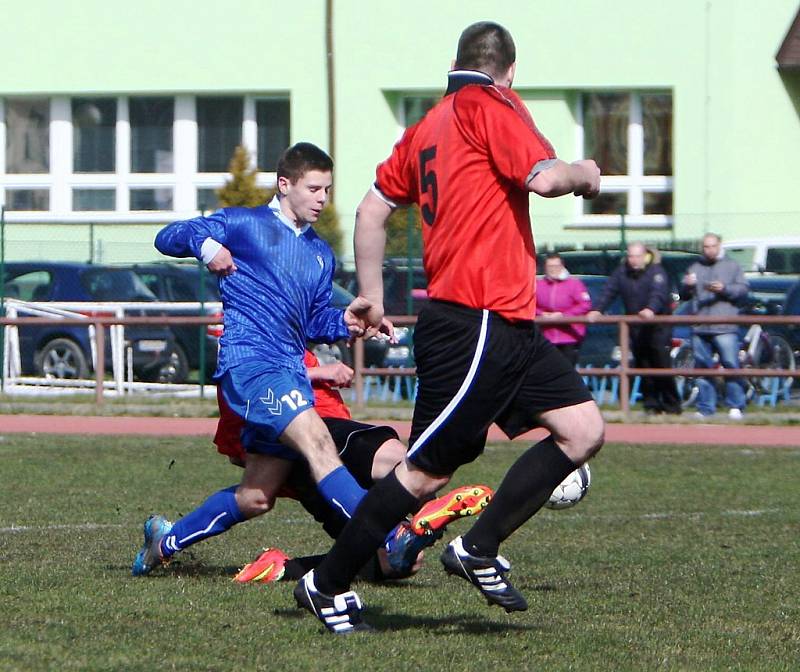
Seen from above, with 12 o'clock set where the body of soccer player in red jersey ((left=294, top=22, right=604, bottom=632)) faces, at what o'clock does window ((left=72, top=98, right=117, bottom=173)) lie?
The window is roughly at 10 o'clock from the soccer player in red jersey.

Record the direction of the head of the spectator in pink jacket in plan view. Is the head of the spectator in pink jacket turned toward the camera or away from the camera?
toward the camera

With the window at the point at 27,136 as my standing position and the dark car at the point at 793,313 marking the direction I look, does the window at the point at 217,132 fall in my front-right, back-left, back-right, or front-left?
front-left

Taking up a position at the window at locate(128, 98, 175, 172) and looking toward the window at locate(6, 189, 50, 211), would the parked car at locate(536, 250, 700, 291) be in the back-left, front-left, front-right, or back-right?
back-left

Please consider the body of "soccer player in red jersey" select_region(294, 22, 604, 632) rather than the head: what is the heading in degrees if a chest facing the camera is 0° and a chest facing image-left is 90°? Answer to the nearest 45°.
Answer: approximately 225°

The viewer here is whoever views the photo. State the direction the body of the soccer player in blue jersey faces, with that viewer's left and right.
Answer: facing the viewer and to the right of the viewer

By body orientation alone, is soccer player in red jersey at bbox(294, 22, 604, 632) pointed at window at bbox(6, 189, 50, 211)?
no

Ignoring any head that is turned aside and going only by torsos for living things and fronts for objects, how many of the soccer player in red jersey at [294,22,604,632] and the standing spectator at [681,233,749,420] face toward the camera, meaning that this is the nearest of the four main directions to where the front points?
1

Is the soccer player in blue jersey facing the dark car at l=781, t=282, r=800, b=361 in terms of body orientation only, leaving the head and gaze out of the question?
no

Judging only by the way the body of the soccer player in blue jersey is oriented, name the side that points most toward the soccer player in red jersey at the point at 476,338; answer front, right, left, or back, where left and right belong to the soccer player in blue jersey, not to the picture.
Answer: front

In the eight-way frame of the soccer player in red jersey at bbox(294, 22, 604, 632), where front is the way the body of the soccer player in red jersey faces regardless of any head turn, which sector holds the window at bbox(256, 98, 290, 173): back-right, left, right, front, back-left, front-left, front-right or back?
front-left

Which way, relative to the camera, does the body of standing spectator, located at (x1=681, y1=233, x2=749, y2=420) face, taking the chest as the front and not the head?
toward the camera

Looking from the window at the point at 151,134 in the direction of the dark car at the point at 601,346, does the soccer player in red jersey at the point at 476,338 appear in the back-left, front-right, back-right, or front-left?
front-right

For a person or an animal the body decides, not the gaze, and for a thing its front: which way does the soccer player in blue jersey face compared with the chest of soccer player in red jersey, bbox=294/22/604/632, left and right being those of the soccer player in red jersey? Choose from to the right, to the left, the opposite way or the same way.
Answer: to the right

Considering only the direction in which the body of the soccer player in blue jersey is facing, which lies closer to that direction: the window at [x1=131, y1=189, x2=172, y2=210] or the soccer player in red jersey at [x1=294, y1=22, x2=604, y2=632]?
the soccer player in red jersey

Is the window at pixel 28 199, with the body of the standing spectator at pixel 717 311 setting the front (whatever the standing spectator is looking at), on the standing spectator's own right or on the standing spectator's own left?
on the standing spectator's own right

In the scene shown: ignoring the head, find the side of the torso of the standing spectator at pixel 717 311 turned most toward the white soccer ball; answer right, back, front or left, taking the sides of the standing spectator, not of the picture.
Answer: front

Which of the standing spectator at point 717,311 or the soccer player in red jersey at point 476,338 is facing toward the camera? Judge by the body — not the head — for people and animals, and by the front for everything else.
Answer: the standing spectator

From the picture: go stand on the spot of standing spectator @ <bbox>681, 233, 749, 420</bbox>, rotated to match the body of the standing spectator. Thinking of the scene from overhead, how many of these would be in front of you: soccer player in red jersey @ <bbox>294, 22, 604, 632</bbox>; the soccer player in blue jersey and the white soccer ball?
3

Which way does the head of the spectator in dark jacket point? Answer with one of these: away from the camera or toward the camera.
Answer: toward the camera

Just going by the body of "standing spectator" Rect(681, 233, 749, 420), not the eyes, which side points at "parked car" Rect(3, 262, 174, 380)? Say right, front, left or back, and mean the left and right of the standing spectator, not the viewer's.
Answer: right

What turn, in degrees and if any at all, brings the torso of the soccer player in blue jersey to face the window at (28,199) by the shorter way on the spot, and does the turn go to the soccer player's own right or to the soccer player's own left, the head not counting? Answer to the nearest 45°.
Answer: approximately 135° to the soccer player's own left

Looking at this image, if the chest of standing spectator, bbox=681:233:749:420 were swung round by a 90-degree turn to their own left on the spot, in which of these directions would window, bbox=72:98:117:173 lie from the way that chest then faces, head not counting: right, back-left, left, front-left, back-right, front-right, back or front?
back-left
